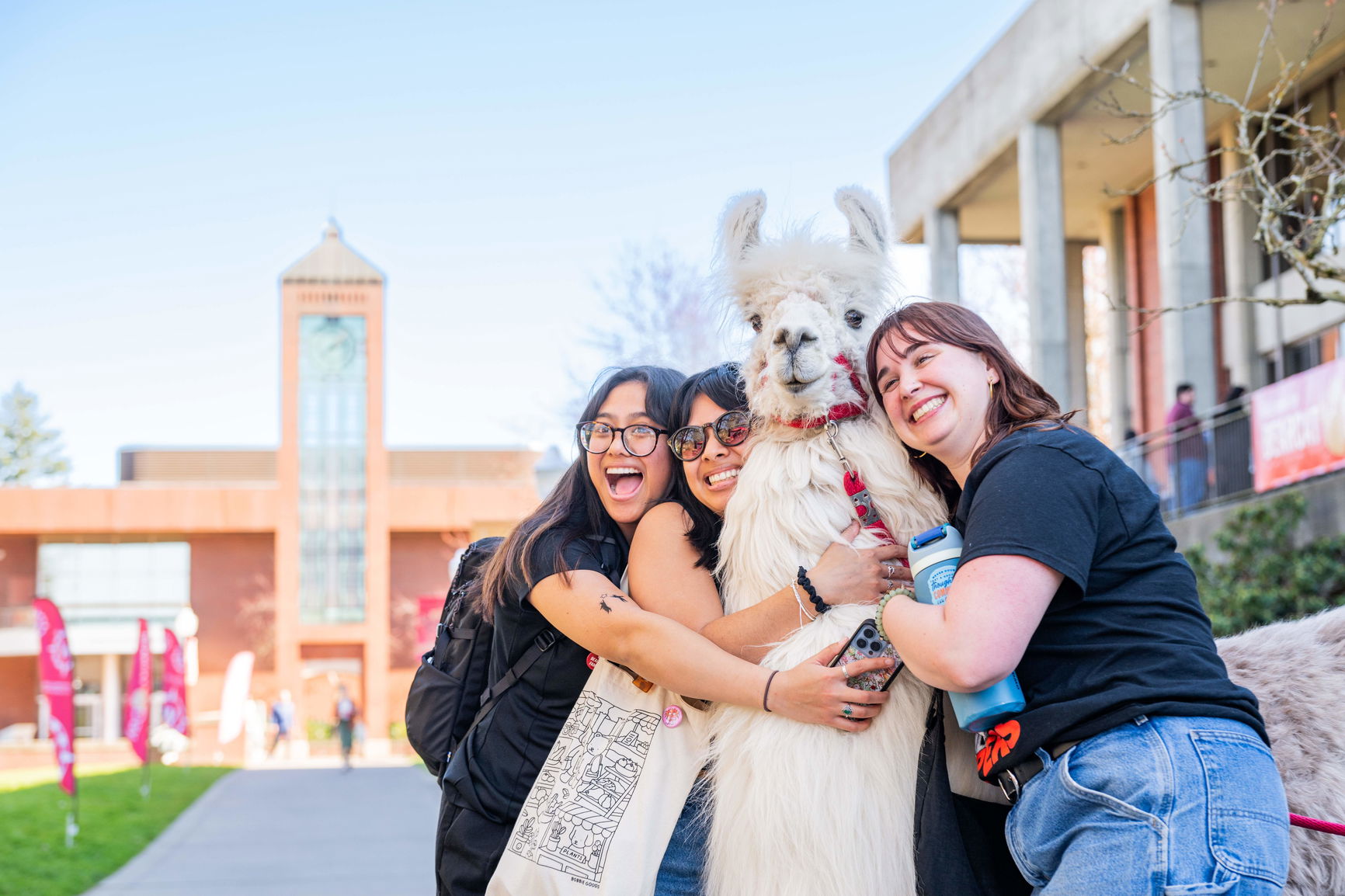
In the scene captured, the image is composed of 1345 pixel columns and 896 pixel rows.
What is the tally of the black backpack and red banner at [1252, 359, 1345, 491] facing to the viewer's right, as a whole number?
0

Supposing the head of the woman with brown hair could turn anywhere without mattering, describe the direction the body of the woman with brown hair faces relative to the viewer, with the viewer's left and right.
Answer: facing to the left of the viewer

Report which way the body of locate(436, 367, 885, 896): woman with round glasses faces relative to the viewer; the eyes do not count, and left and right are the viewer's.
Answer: facing to the right of the viewer

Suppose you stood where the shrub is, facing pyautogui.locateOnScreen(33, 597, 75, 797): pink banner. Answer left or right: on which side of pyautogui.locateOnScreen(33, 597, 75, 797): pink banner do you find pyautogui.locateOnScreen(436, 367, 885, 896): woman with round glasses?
left

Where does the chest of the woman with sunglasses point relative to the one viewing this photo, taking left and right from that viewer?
facing the viewer and to the right of the viewer

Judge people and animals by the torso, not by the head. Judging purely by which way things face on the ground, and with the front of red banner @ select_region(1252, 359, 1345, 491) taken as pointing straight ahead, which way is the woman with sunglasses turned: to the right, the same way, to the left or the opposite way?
to the left

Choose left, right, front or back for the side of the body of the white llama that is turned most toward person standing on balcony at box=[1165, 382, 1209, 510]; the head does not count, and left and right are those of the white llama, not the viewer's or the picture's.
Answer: back

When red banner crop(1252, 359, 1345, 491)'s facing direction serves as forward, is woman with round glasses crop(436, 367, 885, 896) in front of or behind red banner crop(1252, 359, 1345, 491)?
in front

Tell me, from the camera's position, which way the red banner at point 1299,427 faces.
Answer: facing the viewer and to the left of the viewer

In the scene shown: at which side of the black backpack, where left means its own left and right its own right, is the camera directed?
left

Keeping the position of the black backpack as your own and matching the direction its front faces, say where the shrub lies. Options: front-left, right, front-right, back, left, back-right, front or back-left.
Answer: back-right
